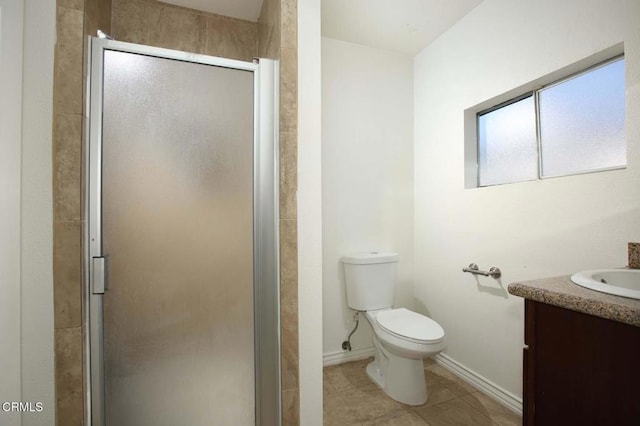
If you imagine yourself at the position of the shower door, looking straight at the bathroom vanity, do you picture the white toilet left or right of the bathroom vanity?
left

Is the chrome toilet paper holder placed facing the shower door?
yes

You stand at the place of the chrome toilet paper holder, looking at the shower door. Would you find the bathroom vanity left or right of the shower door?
left

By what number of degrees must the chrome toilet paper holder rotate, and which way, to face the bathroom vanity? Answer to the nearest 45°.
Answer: approximately 45° to its left

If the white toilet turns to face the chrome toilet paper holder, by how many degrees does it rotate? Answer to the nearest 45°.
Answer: approximately 45° to its left

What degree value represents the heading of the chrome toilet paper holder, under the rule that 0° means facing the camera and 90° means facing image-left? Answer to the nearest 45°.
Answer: approximately 45°

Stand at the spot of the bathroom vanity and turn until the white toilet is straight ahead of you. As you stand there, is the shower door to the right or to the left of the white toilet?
left

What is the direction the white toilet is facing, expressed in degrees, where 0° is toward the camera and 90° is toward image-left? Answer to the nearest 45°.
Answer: approximately 315°

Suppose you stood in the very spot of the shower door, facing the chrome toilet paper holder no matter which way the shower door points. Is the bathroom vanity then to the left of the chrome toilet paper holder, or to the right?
right

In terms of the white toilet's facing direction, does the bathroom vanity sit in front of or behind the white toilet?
in front

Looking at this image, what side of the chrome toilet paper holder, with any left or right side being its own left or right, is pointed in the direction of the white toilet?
front

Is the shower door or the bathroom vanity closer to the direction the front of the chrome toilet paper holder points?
the shower door

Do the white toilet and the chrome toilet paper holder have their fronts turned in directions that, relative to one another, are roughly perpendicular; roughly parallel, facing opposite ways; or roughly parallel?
roughly perpendicular

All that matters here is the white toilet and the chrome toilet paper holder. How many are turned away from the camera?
0

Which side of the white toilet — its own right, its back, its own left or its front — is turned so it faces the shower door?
right
